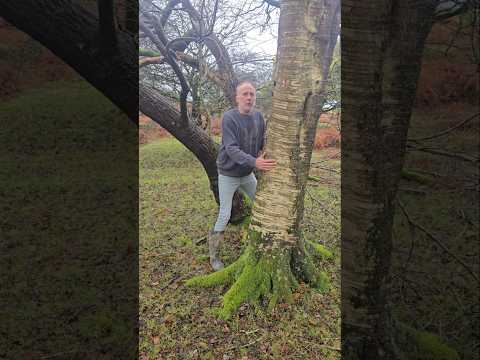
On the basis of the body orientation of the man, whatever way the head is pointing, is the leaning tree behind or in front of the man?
behind

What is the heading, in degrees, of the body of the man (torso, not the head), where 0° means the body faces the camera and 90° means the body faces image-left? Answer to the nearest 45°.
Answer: approximately 315°
